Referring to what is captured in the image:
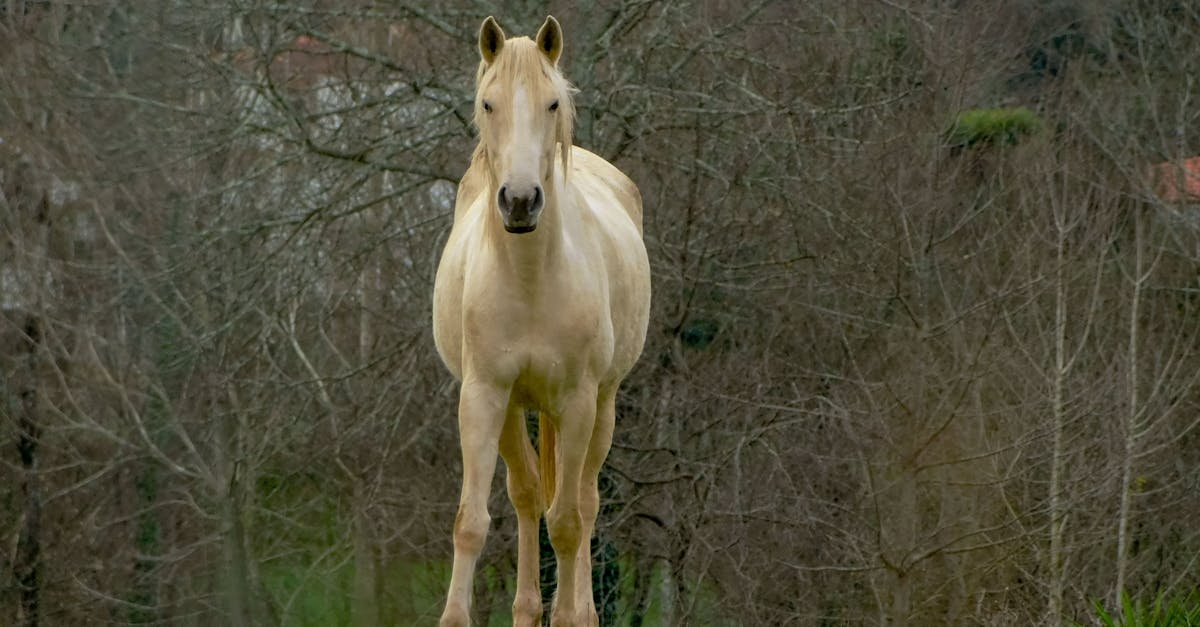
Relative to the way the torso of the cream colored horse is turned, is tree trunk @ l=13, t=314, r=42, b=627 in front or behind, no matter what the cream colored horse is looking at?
behind

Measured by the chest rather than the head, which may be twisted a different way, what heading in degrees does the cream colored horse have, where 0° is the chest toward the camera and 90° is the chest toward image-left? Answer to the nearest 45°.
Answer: approximately 0°

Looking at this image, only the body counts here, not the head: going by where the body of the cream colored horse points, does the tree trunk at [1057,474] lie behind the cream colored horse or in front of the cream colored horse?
behind

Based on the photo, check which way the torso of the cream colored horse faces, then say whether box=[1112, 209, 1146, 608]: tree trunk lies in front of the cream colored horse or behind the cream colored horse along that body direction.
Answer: behind
